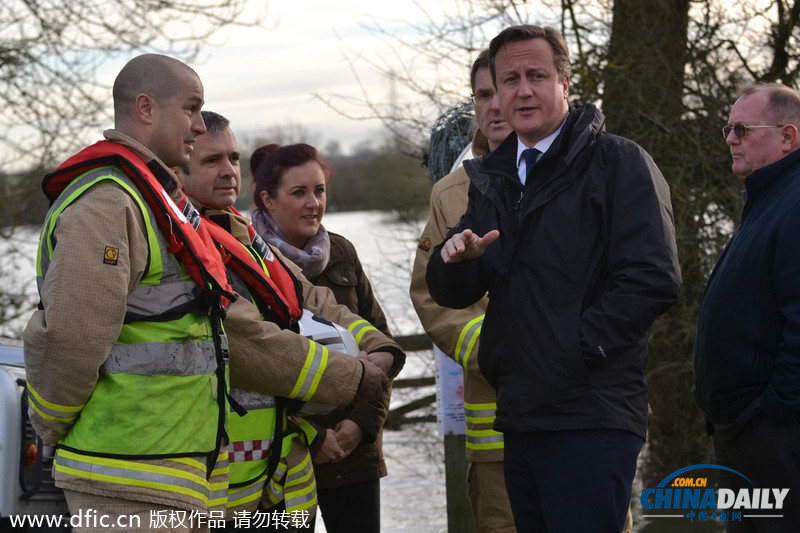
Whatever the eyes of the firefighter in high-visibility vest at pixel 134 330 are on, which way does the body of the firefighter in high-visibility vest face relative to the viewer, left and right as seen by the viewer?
facing to the right of the viewer

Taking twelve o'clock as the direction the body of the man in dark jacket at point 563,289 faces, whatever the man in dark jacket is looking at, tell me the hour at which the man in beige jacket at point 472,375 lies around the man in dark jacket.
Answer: The man in beige jacket is roughly at 4 o'clock from the man in dark jacket.

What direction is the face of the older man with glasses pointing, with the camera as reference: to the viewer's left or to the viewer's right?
to the viewer's left

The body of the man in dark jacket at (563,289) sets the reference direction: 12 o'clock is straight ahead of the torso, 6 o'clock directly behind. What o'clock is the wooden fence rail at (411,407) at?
The wooden fence rail is roughly at 4 o'clock from the man in dark jacket.

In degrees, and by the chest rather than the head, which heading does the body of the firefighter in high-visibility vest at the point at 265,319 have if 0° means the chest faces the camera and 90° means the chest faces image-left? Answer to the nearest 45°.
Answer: approximately 315°

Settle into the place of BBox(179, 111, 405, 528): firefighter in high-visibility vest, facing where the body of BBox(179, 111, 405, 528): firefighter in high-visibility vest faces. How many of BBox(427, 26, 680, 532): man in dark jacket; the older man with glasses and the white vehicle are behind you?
1

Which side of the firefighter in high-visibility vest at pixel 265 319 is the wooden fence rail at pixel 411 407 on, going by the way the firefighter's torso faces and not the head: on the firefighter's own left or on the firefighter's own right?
on the firefighter's own left

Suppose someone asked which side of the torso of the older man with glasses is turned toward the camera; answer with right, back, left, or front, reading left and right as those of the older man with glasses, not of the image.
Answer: left

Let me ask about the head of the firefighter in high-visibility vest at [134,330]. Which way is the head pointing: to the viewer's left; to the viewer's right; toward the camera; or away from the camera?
to the viewer's right

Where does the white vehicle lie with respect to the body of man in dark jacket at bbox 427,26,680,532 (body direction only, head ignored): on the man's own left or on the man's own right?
on the man's own right

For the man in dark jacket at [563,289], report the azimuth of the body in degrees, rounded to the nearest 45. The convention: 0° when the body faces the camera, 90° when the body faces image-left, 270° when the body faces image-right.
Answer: approximately 45°
